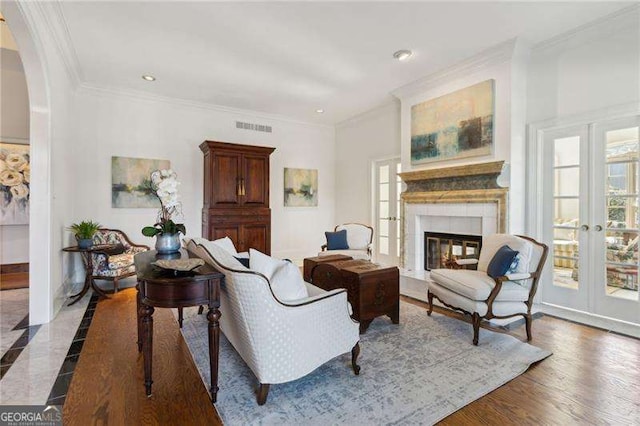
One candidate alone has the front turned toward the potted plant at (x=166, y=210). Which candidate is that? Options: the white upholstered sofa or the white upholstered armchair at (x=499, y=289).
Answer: the white upholstered armchair

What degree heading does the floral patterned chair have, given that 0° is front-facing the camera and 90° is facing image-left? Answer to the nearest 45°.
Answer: approximately 315°

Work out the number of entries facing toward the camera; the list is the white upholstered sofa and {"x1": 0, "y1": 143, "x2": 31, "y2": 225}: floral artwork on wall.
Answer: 1

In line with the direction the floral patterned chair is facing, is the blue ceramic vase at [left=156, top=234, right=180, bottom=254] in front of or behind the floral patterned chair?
in front

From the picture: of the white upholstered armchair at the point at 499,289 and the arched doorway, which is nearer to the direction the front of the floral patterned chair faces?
the white upholstered armchair

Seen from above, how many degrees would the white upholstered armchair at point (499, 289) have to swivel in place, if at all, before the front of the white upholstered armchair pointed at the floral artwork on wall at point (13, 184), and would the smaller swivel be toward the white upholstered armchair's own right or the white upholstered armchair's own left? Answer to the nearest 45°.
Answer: approximately 45° to the white upholstered armchair's own right

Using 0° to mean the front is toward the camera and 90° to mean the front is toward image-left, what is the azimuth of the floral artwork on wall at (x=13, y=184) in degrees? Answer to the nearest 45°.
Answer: approximately 0°

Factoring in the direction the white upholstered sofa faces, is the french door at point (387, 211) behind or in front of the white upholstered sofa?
in front

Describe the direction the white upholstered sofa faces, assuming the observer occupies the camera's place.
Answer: facing away from the viewer and to the right of the viewer
